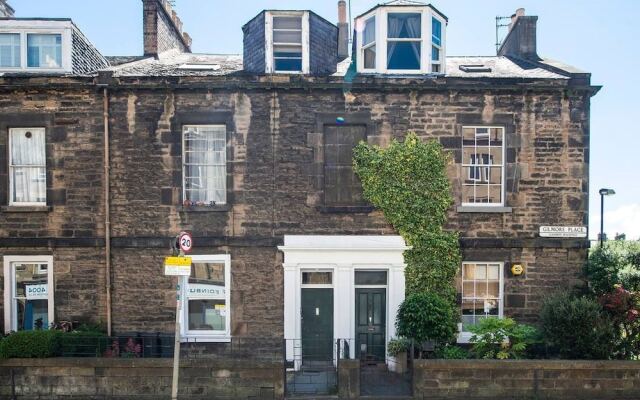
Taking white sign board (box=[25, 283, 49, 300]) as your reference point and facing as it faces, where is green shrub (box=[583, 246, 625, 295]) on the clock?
The green shrub is roughly at 10 o'clock from the white sign board.

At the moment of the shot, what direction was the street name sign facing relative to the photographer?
facing the viewer

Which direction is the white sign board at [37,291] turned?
toward the camera

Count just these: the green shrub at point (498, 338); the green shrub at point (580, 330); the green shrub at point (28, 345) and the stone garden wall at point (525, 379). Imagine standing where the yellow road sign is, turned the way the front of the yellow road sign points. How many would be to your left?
3

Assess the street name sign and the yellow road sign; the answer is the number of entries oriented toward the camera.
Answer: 2

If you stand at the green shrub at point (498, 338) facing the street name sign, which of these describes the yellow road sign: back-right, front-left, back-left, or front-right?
back-left

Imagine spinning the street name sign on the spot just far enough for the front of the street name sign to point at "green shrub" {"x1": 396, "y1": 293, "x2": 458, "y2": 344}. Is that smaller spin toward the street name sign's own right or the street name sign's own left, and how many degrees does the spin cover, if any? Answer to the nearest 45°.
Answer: approximately 45° to the street name sign's own right

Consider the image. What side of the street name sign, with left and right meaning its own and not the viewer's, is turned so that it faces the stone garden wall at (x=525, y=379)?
front

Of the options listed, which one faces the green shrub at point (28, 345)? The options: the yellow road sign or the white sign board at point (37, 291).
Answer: the white sign board

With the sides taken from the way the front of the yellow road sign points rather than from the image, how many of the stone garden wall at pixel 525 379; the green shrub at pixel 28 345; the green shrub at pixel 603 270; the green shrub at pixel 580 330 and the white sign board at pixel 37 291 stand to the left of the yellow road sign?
3

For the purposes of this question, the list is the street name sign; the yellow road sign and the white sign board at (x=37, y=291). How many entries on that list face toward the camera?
3
